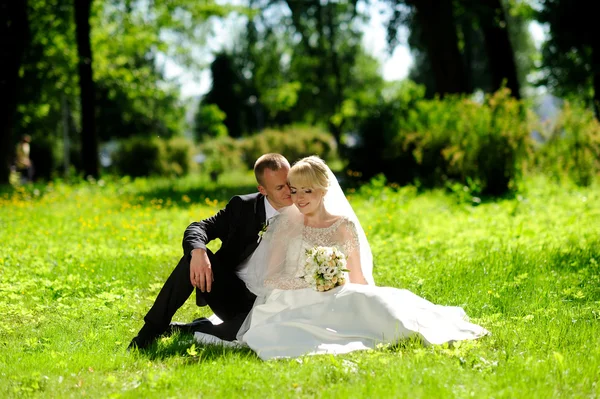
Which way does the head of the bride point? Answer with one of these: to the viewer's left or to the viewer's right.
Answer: to the viewer's left

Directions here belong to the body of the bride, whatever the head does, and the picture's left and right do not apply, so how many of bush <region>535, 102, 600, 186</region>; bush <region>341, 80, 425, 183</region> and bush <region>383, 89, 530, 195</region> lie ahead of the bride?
0

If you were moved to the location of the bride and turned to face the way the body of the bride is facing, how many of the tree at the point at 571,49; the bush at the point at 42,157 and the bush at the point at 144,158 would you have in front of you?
0

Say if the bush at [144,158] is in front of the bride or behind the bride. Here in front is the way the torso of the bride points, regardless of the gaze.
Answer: behind

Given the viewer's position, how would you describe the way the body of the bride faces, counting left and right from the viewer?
facing the viewer

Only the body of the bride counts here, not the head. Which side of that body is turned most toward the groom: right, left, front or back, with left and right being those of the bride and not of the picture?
right

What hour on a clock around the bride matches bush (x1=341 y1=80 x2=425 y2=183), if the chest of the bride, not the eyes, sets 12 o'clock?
The bush is roughly at 6 o'clock from the bride.

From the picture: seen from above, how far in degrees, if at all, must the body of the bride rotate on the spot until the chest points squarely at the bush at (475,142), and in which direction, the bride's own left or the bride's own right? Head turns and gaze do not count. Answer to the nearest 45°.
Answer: approximately 180°

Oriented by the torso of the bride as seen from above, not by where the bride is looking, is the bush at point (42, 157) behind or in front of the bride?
behind

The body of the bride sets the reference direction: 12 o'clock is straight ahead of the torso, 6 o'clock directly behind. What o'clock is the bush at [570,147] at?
The bush is roughly at 7 o'clock from the bride.
